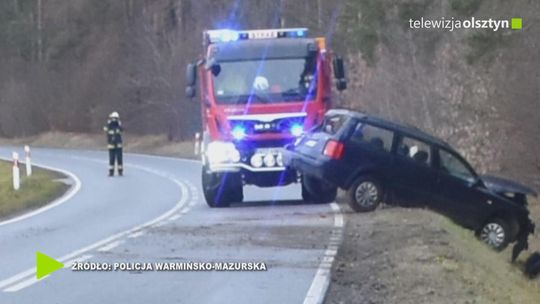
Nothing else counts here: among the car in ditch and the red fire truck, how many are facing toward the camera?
1

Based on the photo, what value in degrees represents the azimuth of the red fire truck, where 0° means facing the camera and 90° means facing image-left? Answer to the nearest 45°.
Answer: approximately 0°

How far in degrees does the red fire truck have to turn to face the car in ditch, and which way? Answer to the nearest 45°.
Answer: approximately 45° to its left

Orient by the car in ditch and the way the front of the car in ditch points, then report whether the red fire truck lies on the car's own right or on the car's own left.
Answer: on the car's own left

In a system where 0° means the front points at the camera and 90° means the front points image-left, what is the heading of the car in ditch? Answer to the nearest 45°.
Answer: approximately 225°
